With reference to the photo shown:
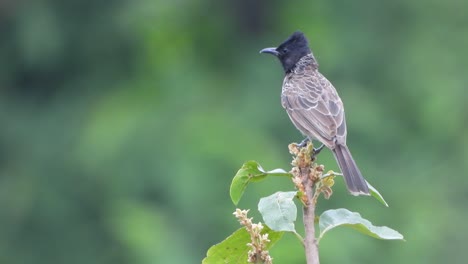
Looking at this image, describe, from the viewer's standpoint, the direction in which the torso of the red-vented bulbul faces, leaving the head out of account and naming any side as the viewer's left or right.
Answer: facing away from the viewer and to the left of the viewer
